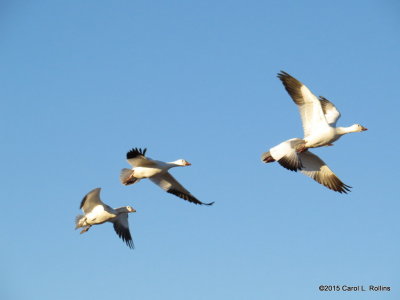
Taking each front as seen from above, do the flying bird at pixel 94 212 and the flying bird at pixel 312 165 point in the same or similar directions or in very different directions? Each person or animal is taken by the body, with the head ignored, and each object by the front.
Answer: same or similar directions

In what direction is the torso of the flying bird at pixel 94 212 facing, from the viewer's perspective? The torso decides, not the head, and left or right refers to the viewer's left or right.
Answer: facing to the right of the viewer

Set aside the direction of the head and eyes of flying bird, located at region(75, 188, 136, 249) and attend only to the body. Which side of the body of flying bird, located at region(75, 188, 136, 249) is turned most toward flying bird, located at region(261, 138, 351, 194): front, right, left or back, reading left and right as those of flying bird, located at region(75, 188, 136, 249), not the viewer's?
front

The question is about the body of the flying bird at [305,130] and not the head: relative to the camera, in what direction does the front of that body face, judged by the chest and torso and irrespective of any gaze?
to the viewer's right

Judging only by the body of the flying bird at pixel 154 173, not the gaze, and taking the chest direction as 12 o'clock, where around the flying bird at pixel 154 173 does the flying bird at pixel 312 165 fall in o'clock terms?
the flying bird at pixel 312 165 is roughly at 12 o'clock from the flying bird at pixel 154 173.

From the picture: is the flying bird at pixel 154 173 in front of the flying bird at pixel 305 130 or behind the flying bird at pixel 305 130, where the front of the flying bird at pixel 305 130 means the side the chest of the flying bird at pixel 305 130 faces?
behind

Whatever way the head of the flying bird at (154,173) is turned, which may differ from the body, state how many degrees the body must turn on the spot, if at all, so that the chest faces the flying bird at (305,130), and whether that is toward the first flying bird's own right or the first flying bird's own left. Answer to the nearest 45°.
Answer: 0° — it already faces it

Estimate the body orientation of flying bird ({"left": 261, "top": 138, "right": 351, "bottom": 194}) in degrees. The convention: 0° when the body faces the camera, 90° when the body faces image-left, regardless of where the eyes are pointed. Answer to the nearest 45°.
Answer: approximately 270°

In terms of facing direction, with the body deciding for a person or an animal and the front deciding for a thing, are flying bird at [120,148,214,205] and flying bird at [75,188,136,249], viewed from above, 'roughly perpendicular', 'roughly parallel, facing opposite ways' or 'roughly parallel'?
roughly parallel

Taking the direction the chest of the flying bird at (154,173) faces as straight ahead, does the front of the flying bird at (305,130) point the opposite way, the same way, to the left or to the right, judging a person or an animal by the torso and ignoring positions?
the same way

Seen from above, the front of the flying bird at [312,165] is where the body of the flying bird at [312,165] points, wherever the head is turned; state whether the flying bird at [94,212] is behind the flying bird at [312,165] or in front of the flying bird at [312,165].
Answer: behind

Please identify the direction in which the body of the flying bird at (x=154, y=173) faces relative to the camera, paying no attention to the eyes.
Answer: to the viewer's right

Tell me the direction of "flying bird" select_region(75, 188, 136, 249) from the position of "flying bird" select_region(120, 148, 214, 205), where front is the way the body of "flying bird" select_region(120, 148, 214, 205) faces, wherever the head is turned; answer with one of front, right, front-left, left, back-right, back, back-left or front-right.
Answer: back
